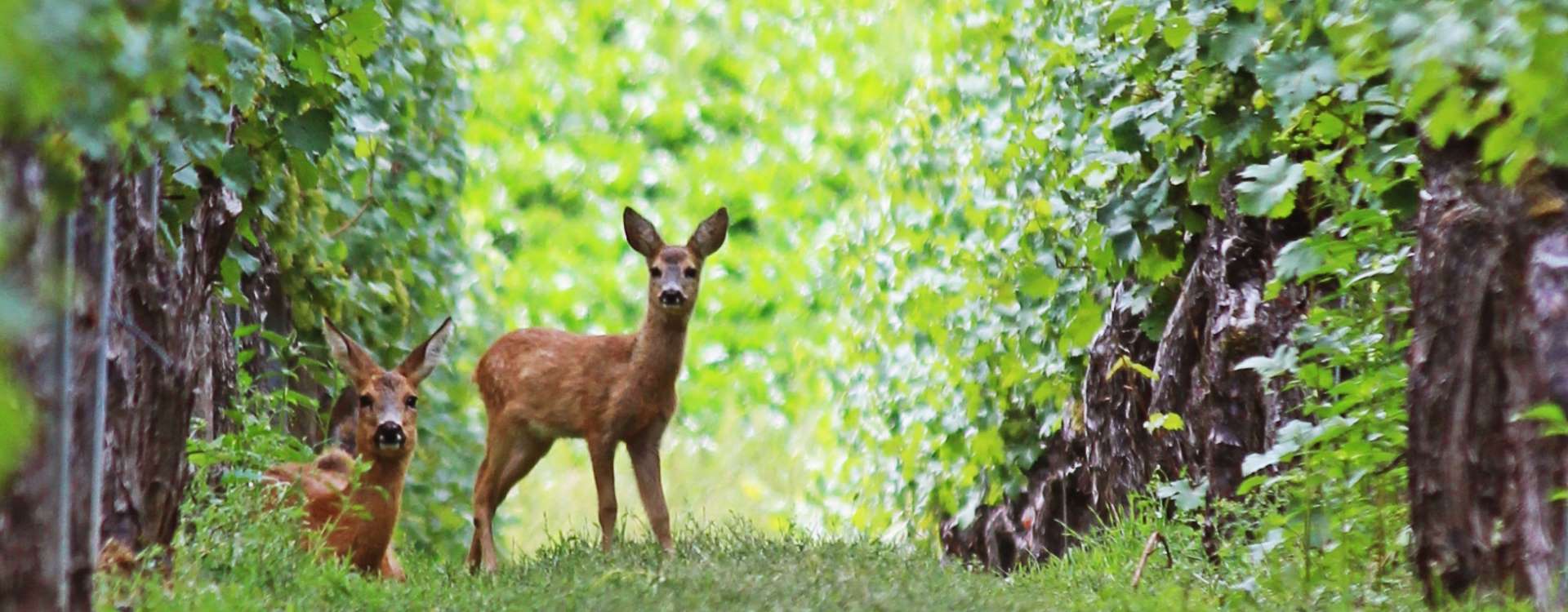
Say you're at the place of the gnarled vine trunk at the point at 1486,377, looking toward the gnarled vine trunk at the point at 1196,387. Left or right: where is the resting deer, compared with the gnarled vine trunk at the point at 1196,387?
left

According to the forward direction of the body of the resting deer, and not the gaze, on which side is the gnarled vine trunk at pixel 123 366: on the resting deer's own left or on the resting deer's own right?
on the resting deer's own right

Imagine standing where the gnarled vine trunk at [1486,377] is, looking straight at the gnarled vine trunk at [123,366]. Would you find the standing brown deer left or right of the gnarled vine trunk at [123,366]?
right

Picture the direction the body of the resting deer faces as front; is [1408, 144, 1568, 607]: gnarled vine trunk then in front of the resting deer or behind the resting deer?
in front

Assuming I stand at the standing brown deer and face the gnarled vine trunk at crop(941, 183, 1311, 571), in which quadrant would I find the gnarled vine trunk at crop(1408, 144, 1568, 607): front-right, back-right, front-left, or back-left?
front-right

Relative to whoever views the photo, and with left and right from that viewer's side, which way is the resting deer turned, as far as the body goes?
facing the viewer and to the right of the viewer

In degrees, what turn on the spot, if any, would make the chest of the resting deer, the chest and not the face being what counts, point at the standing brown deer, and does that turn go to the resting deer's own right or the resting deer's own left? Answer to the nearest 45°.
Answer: approximately 45° to the resting deer's own left

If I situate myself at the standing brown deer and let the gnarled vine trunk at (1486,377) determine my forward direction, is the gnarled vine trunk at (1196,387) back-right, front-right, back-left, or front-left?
front-left

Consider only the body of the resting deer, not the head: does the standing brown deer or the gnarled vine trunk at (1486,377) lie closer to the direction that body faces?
the gnarled vine trunk
